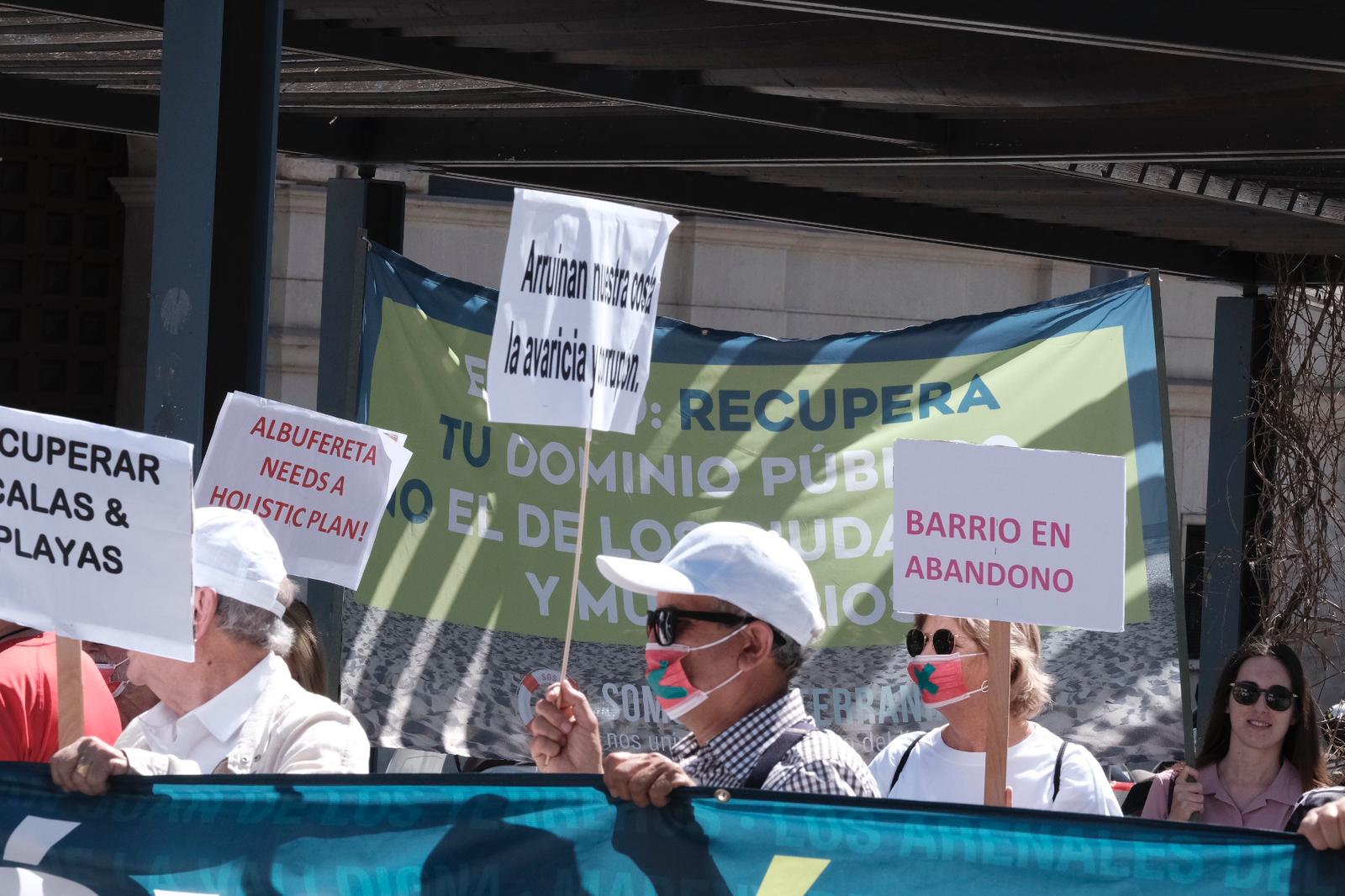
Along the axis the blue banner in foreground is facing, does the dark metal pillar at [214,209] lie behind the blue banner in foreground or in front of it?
behind

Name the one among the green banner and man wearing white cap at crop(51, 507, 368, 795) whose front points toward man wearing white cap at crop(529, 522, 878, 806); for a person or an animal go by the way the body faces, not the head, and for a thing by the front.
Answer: the green banner

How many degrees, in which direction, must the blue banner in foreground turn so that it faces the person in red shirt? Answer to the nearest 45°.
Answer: approximately 135° to its right

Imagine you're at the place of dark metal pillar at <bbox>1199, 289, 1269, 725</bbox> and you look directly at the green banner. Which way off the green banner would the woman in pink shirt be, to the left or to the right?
left
